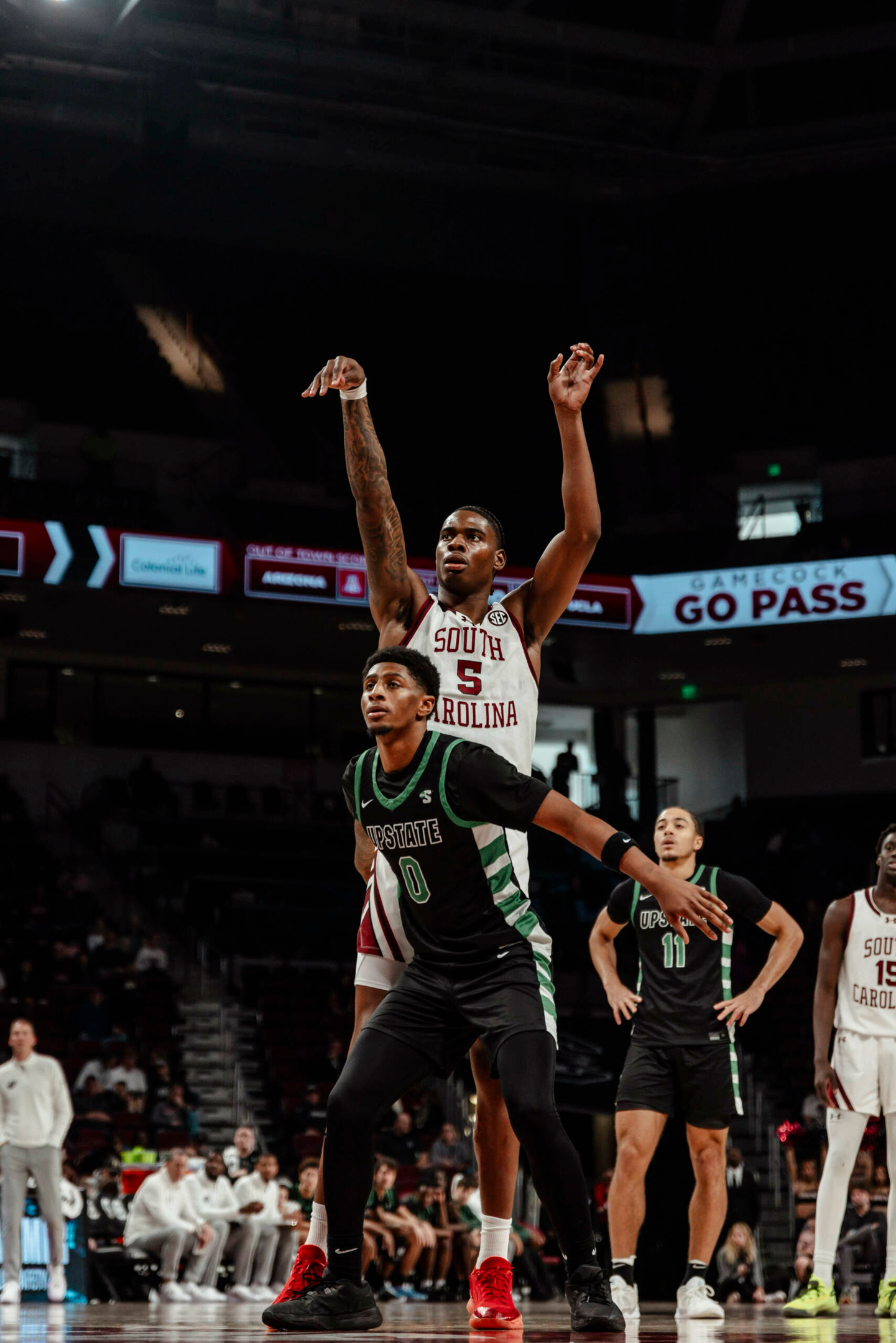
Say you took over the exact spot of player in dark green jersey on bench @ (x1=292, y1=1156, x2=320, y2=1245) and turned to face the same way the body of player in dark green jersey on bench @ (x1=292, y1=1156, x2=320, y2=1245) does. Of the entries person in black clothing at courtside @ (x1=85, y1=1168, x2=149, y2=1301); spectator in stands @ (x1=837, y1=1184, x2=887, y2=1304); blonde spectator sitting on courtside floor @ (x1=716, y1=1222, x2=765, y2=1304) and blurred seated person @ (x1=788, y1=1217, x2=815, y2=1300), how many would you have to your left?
3

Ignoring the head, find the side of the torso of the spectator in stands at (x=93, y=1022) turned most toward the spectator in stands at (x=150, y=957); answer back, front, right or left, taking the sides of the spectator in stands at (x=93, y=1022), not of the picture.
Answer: back

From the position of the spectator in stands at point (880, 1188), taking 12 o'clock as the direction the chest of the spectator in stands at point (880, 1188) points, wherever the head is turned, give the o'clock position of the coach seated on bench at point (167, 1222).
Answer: the coach seated on bench at point (167, 1222) is roughly at 2 o'clock from the spectator in stands at point (880, 1188).

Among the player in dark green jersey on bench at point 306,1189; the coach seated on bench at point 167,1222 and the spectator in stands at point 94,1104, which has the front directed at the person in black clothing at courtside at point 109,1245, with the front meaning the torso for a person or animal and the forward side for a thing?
the spectator in stands at point 94,1104

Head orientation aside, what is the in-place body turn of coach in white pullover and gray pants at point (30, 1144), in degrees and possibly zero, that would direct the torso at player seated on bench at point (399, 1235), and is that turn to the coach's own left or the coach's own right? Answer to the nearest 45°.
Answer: approximately 135° to the coach's own left

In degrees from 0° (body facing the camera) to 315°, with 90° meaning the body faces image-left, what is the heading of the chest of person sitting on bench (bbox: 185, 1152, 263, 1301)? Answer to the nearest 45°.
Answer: approximately 315°
